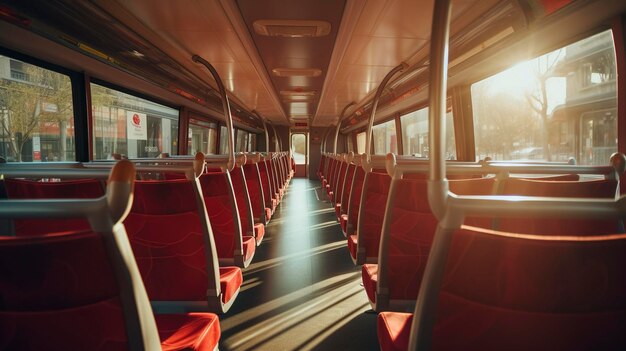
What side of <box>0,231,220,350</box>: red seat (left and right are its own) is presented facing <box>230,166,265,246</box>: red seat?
front

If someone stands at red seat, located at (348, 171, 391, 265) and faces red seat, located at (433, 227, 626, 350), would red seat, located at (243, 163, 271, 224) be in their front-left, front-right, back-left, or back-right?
back-right

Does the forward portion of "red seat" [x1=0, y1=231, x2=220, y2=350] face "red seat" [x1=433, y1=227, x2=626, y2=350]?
no

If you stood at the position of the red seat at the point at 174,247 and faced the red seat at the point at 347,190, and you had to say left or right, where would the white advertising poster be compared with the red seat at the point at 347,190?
left

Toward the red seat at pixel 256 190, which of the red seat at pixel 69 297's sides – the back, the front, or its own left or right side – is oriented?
front

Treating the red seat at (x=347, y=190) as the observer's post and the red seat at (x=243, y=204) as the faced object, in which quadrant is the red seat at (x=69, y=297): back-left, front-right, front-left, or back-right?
front-left

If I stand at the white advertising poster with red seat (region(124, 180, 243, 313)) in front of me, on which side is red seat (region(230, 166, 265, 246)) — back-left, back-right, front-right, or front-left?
front-left

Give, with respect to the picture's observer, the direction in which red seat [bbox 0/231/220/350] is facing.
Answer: facing away from the viewer and to the right of the viewer

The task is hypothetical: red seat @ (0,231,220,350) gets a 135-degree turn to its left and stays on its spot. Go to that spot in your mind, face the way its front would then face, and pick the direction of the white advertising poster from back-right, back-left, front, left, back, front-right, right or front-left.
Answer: right
